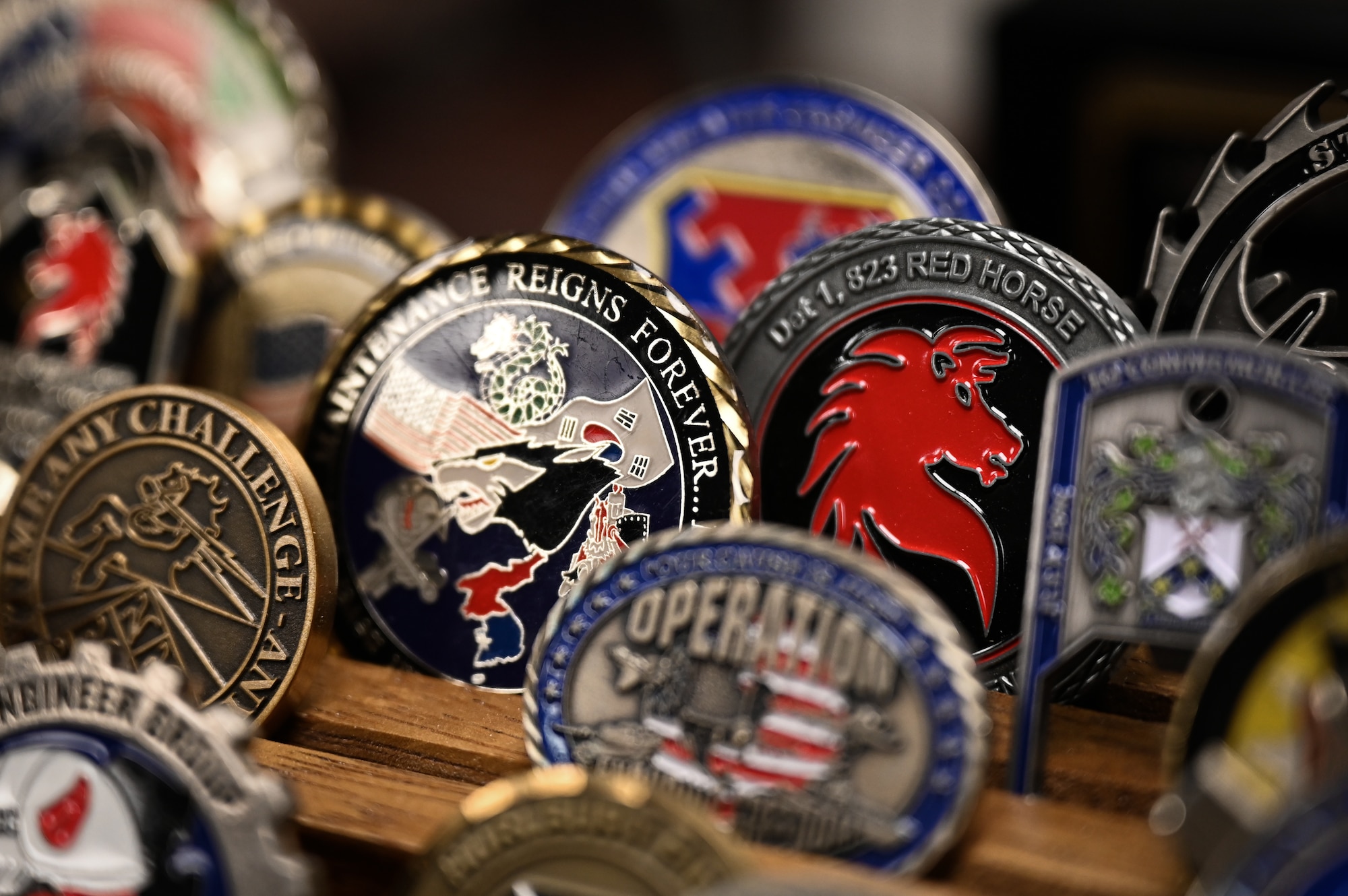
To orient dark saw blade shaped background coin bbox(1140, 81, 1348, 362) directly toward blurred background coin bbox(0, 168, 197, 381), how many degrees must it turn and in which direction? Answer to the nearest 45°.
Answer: approximately 90° to its right

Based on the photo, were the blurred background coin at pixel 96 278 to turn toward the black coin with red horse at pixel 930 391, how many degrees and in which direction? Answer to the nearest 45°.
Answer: approximately 45° to its left
